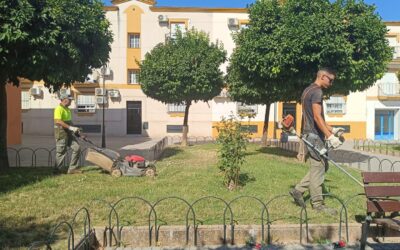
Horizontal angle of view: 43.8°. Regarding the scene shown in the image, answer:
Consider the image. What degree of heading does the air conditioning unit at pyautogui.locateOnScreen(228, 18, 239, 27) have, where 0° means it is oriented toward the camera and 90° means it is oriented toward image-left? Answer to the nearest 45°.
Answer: approximately 0°

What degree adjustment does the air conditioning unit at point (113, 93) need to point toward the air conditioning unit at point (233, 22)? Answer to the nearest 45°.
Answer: approximately 90° to its left

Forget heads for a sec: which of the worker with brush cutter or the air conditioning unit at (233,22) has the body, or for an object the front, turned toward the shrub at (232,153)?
the air conditioning unit

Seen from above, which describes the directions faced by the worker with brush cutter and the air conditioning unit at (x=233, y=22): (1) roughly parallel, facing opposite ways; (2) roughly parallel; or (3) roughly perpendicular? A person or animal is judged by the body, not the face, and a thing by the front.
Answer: roughly perpendicular

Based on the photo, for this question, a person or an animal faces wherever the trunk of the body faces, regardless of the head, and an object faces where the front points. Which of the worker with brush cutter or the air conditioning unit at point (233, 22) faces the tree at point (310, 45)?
the air conditioning unit
